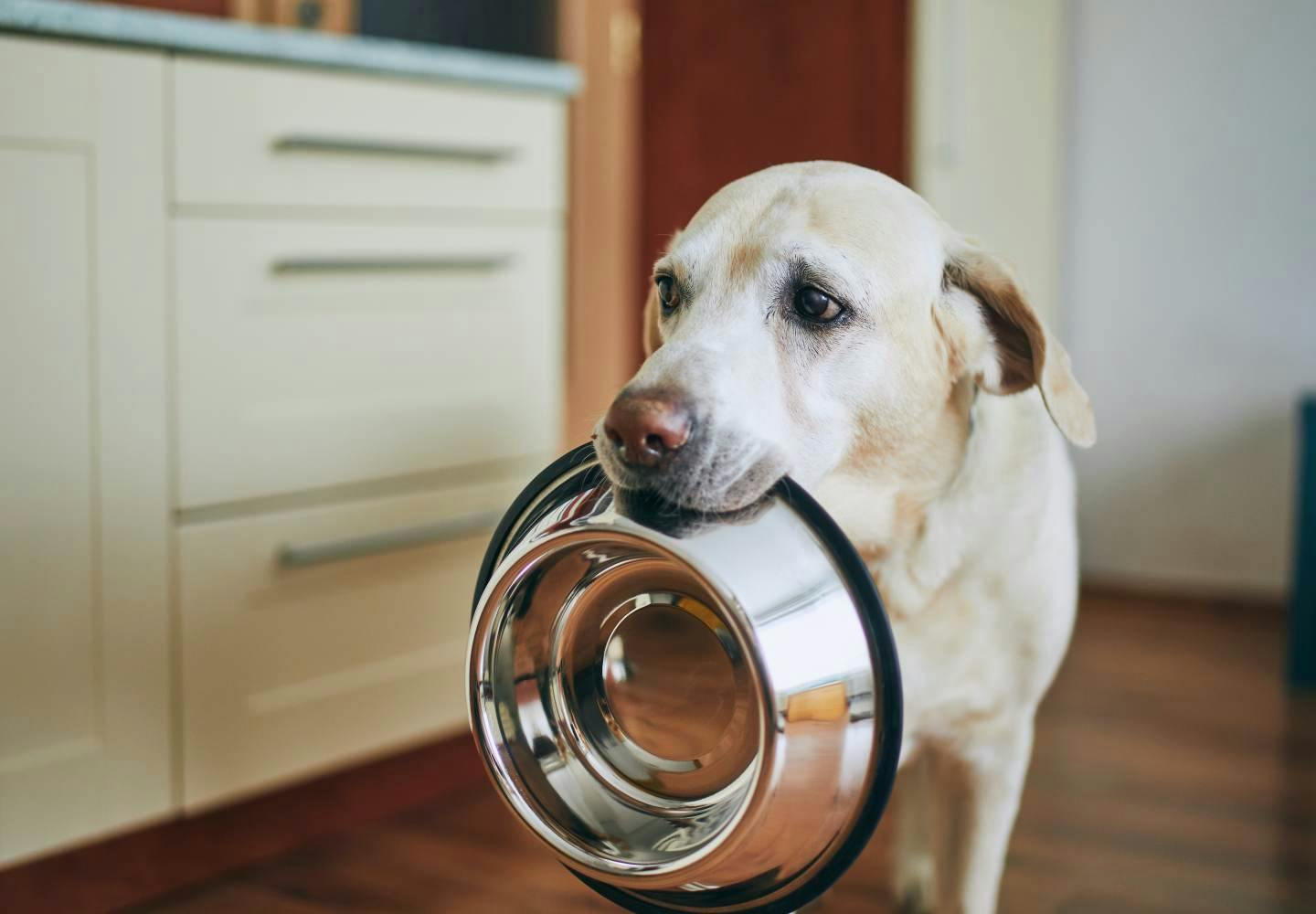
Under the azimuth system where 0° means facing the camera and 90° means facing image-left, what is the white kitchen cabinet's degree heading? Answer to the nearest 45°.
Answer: approximately 315°

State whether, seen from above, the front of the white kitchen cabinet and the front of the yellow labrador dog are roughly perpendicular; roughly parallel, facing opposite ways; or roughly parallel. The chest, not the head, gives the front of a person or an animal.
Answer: roughly perpendicular

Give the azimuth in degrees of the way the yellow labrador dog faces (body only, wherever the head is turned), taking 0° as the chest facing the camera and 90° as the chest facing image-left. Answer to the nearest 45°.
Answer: approximately 45°

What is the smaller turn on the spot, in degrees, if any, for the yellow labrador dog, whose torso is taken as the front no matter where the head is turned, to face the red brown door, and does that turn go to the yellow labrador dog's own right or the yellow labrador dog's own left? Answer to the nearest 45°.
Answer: approximately 135° to the yellow labrador dog's own right

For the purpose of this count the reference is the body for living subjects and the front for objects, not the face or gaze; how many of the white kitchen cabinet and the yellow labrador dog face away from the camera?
0

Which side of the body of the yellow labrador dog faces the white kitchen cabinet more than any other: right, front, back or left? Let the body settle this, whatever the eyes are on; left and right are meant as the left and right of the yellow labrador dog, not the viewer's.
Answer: right
